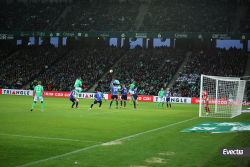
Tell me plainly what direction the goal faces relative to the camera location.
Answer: facing to the left of the viewer

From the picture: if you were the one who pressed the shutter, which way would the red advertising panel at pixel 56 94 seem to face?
facing the viewer
